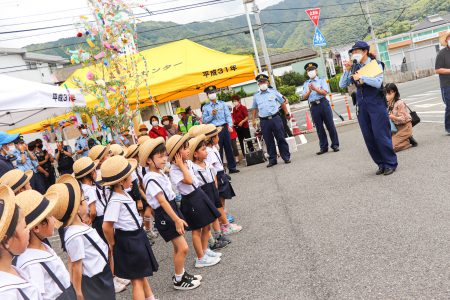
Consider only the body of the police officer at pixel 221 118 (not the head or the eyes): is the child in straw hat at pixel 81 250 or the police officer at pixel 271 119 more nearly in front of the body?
the child in straw hat

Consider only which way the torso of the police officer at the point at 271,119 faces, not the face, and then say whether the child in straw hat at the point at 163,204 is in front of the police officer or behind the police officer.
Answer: in front

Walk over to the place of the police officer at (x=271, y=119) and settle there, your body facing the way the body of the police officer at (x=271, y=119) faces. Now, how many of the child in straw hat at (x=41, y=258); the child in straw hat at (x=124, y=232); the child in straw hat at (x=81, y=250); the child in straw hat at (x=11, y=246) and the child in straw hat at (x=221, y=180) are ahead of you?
5

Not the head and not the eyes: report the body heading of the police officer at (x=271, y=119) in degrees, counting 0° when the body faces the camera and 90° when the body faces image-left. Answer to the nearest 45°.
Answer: approximately 0°

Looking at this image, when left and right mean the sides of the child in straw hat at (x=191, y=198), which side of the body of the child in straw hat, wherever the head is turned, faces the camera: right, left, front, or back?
right

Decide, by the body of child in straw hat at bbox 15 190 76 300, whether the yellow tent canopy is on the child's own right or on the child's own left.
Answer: on the child's own left
